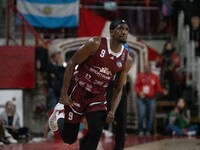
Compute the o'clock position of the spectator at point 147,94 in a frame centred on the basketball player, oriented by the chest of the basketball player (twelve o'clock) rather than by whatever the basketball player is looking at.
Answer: The spectator is roughly at 8 o'clock from the basketball player.

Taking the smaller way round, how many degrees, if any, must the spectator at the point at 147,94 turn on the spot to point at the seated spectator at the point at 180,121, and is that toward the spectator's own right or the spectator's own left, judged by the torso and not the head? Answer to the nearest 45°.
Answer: approximately 90° to the spectator's own left

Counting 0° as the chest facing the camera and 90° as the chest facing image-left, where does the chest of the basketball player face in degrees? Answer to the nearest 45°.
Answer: approximately 315°

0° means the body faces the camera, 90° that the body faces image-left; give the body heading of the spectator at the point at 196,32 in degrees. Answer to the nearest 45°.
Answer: approximately 0°

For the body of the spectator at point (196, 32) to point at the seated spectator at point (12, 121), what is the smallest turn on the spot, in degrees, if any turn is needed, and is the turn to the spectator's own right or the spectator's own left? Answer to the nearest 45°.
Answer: approximately 45° to the spectator's own right

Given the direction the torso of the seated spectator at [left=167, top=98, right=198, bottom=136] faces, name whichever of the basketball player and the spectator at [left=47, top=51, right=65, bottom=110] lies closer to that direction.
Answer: the basketball player

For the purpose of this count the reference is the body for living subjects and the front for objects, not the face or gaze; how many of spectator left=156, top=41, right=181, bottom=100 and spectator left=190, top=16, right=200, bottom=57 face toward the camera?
2
